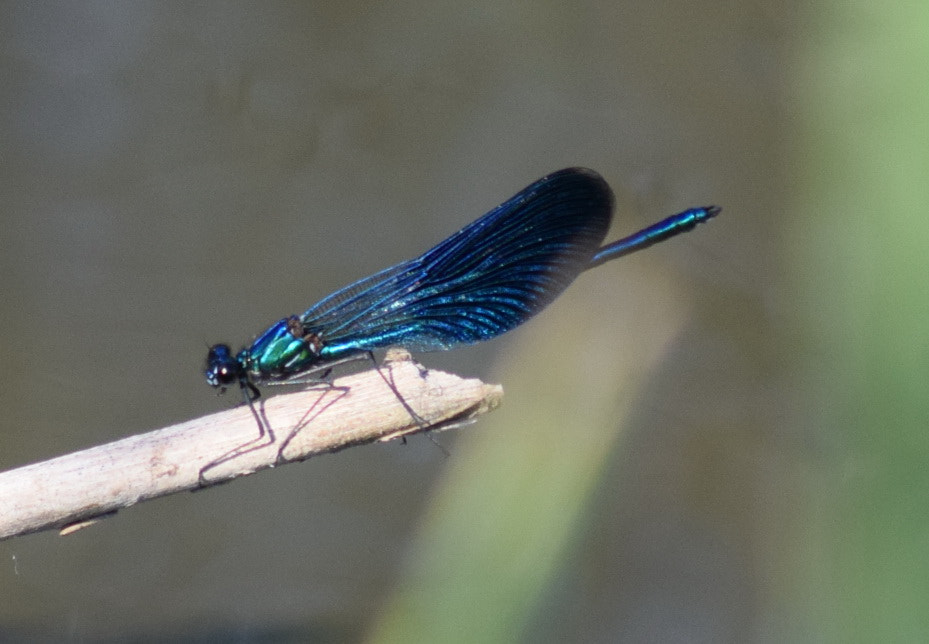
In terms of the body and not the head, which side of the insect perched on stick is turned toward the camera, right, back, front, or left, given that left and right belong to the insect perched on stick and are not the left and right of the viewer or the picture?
left
